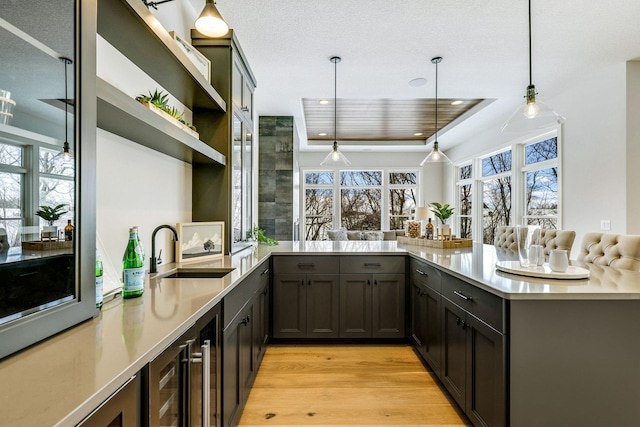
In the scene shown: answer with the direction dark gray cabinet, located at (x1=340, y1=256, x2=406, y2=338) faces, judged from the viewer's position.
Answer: facing the viewer

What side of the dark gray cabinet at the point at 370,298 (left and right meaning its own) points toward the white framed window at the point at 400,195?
back

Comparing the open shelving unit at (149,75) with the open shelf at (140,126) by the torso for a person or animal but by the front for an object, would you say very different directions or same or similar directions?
same or similar directions

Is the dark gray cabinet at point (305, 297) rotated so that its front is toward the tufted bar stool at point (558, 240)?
no

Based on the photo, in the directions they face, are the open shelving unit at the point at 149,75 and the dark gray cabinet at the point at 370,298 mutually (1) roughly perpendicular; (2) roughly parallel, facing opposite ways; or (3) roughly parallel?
roughly perpendicular

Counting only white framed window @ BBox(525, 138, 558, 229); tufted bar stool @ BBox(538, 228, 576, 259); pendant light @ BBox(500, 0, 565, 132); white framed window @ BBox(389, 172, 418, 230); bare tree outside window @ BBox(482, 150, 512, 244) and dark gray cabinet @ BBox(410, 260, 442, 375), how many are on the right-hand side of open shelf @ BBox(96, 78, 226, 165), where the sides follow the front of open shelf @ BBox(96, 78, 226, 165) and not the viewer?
0

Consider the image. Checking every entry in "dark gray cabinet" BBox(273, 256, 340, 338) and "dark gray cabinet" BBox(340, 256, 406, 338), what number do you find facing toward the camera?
2

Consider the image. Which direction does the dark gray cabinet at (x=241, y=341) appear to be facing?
to the viewer's right

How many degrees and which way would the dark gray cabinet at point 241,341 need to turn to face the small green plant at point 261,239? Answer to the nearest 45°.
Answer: approximately 90° to its left

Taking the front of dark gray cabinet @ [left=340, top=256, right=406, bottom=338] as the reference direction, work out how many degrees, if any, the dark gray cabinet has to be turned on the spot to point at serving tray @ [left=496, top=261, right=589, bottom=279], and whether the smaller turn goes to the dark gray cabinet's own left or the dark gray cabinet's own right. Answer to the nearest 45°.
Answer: approximately 45° to the dark gray cabinet's own left

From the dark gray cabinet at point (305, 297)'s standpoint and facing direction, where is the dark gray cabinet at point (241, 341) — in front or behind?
in front

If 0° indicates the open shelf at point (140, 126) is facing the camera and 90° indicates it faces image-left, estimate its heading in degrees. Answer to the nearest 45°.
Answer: approximately 315°

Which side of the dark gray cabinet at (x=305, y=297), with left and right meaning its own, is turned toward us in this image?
front

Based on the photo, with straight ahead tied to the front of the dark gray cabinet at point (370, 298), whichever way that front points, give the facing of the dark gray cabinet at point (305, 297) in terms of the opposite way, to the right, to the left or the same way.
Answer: the same way
